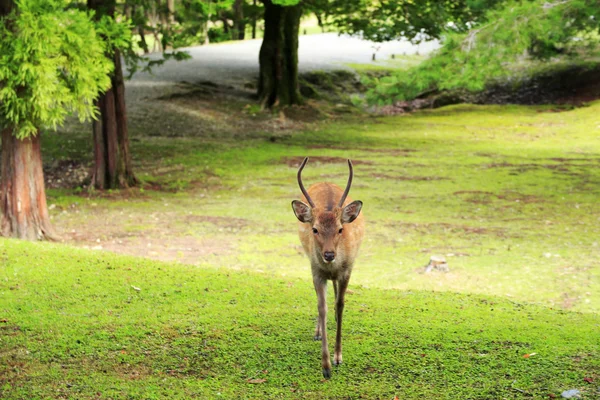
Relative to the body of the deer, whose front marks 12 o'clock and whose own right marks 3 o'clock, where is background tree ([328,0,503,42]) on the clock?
The background tree is roughly at 6 o'clock from the deer.

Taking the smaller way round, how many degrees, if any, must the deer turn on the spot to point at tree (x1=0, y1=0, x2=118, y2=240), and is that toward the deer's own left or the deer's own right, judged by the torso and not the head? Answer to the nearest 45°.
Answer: approximately 135° to the deer's own right

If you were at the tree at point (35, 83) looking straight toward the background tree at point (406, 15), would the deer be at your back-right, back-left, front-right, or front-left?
back-right

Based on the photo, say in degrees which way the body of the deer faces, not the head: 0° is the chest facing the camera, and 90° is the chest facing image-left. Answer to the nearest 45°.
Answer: approximately 0°
